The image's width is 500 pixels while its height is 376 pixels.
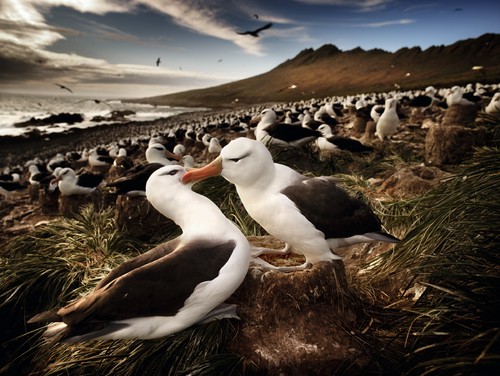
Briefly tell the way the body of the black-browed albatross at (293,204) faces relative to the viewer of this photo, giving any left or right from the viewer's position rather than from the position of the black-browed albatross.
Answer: facing to the left of the viewer

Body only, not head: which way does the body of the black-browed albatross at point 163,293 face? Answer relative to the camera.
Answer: to the viewer's right

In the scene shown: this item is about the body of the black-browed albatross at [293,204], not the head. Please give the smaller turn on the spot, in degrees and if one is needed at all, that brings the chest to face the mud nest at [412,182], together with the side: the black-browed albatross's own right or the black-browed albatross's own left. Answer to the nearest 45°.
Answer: approximately 135° to the black-browed albatross's own right

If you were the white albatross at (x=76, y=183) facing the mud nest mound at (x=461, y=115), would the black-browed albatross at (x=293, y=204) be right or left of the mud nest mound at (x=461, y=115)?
right

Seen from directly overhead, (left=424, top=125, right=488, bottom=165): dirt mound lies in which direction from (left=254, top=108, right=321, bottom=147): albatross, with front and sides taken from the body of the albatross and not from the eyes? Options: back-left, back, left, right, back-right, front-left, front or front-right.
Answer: back

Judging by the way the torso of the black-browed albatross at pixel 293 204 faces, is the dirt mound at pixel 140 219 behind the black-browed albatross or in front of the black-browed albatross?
in front

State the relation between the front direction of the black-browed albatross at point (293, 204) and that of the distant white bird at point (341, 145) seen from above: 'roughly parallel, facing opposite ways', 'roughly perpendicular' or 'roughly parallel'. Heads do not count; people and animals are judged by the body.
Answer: roughly parallel

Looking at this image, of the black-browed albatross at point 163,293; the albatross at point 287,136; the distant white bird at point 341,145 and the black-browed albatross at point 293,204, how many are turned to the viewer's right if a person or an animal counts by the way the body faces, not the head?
1

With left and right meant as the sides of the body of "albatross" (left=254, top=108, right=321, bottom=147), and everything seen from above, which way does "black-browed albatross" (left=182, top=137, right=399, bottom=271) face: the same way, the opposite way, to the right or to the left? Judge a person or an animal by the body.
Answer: the same way

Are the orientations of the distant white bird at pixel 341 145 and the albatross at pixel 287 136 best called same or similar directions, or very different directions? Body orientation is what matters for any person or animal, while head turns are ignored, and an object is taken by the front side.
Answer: same or similar directions

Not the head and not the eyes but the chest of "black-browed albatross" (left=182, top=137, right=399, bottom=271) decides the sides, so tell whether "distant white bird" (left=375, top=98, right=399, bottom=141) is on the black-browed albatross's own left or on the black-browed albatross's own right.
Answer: on the black-browed albatross's own right

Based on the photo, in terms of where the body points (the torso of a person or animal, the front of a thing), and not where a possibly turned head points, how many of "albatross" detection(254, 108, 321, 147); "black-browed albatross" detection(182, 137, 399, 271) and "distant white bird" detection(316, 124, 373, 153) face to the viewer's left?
3

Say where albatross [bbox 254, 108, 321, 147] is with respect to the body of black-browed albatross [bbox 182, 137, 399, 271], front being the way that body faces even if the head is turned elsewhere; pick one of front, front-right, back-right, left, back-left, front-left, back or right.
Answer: right

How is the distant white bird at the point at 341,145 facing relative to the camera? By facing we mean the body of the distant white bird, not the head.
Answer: to the viewer's left

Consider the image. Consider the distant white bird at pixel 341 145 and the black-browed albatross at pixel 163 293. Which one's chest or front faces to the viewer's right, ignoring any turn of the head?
the black-browed albatross

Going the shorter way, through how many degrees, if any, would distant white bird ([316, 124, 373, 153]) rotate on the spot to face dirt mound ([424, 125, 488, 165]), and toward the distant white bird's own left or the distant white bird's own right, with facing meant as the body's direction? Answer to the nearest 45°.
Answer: approximately 180°
